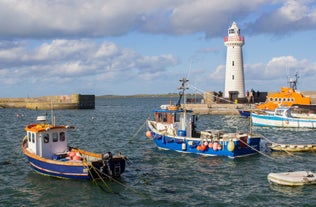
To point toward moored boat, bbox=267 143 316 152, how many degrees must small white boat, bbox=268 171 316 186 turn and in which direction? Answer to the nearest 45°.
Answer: approximately 90° to its right

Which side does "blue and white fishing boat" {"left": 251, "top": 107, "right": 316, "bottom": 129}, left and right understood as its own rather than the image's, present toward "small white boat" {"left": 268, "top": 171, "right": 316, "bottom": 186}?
left

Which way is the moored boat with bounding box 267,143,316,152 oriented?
to the viewer's left

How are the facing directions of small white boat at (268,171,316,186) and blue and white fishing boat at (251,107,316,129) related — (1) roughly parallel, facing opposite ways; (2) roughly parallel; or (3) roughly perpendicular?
roughly parallel

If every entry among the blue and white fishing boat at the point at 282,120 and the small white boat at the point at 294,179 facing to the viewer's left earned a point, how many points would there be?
2

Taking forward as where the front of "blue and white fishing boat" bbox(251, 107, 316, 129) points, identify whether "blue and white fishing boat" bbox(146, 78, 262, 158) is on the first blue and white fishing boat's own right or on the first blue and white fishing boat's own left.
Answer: on the first blue and white fishing boat's own left

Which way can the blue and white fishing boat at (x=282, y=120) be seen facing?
to the viewer's left

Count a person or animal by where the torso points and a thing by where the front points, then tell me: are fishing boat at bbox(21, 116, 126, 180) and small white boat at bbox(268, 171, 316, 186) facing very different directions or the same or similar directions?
same or similar directions

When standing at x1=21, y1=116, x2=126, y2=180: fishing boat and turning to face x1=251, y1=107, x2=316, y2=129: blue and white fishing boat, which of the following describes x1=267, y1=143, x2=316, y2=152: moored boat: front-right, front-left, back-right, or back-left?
front-right

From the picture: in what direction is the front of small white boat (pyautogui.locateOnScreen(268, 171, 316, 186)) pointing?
to the viewer's left

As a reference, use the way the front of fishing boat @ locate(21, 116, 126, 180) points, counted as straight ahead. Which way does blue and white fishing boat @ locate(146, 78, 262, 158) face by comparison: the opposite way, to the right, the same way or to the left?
the same way

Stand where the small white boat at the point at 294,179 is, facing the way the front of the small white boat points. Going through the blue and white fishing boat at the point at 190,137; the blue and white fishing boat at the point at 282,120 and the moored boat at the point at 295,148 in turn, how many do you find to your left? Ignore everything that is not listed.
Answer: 0

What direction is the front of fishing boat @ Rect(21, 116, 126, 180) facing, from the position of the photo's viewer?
facing away from the viewer and to the left of the viewer

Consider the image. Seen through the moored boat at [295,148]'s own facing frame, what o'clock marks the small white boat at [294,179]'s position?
The small white boat is roughly at 9 o'clock from the moored boat.

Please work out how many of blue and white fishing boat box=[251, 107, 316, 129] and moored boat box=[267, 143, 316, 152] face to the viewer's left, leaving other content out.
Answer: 2

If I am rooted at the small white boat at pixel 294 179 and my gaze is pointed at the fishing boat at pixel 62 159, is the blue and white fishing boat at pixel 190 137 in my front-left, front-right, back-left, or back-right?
front-right

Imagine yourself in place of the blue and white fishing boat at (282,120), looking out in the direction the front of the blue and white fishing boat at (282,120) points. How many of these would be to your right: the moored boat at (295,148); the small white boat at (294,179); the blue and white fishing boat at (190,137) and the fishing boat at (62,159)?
0

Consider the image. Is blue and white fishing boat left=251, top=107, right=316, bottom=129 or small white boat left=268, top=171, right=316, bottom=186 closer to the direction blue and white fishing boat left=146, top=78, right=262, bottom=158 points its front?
the blue and white fishing boat

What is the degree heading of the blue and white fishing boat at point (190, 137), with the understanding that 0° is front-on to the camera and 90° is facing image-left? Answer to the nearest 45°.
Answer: approximately 135°
